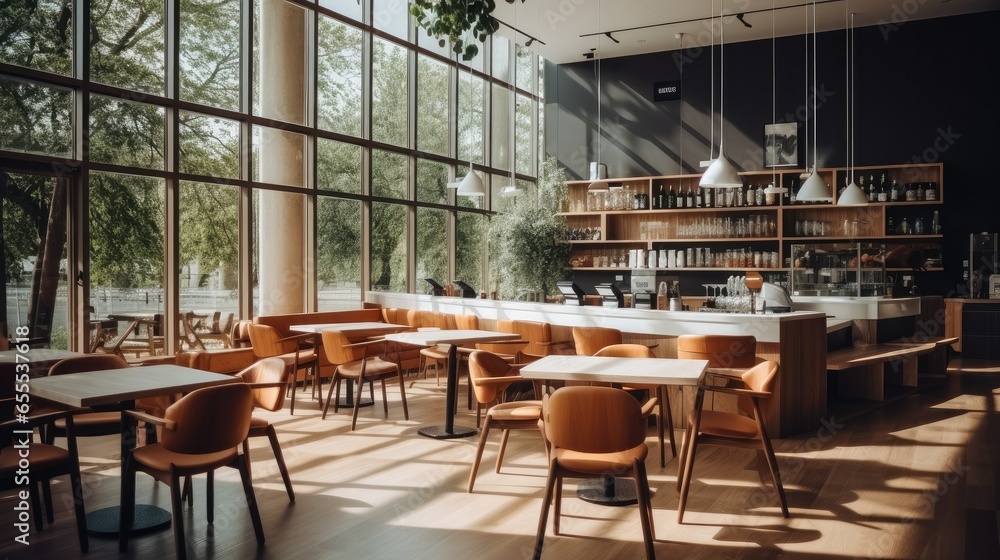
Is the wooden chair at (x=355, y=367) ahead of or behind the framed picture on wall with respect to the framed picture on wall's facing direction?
ahead

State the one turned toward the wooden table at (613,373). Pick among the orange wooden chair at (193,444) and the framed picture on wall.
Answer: the framed picture on wall

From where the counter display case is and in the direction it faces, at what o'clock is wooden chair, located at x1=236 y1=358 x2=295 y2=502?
The wooden chair is roughly at 1 o'clock from the counter display case.

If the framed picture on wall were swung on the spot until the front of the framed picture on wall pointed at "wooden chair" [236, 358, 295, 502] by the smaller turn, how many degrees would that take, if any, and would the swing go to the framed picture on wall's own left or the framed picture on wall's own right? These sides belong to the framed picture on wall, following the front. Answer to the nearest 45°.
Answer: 0° — it already faces it

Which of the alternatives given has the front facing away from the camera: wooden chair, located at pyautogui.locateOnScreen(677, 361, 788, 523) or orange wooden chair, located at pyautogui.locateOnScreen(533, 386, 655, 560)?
the orange wooden chair

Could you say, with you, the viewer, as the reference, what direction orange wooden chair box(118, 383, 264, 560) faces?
facing away from the viewer and to the left of the viewer

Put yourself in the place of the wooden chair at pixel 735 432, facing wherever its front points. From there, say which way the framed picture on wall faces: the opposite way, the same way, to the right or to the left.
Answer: to the left

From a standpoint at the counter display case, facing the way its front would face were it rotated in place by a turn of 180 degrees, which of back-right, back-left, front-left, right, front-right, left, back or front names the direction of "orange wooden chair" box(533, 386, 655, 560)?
back

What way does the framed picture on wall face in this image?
toward the camera

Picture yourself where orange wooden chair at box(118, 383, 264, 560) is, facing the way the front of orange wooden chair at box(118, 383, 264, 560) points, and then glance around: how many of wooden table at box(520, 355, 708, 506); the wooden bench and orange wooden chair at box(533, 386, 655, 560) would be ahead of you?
0

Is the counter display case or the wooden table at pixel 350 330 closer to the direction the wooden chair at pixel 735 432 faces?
the wooden table

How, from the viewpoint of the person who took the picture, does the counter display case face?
facing the viewer

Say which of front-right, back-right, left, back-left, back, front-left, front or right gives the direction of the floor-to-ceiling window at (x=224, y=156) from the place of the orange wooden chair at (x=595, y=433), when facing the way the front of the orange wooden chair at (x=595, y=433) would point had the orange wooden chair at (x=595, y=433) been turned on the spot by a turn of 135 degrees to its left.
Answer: right

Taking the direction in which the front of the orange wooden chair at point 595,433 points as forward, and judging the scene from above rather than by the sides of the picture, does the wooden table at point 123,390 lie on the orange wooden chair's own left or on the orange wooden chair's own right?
on the orange wooden chair's own left

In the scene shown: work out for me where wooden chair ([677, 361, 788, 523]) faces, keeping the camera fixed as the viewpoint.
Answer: facing to the left of the viewer

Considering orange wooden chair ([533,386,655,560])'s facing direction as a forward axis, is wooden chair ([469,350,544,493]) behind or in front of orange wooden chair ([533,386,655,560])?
in front

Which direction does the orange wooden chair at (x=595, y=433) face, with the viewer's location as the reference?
facing away from the viewer

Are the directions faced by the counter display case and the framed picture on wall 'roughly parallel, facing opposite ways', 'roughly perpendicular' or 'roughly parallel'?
roughly parallel

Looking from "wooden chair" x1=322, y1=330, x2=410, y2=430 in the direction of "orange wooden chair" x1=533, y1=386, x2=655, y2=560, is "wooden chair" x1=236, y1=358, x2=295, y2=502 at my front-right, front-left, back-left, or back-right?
front-right

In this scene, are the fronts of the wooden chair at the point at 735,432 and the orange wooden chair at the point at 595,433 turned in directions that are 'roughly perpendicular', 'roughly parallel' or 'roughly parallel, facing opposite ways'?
roughly perpendicular

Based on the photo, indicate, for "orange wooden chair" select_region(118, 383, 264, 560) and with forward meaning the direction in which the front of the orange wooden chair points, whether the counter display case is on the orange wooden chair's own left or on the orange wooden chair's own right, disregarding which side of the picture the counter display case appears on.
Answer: on the orange wooden chair's own right
